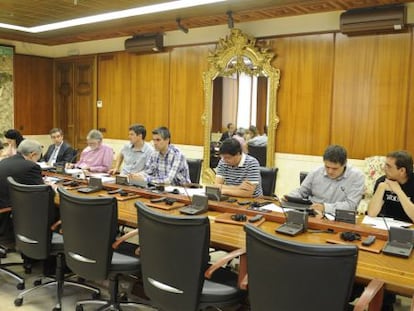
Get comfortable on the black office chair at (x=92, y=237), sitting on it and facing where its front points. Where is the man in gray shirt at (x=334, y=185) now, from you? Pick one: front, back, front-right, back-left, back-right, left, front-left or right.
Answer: front-right

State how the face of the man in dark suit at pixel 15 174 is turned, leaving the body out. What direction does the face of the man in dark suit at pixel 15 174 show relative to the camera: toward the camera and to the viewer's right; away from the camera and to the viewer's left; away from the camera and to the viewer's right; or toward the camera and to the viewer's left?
away from the camera and to the viewer's right

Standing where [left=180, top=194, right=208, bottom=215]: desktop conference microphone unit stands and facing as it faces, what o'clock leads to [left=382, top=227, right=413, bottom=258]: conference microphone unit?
[left=382, top=227, right=413, bottom=258]: conference microphone unit is roughly at 9 o'clock from [left=180, top=194, right=208, bottom=215]: desktop conference microphone unit.

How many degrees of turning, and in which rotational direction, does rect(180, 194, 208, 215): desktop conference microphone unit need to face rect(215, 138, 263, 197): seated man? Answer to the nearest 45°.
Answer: approximately 180°

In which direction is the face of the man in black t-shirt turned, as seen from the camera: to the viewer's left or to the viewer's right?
to the viewer's left

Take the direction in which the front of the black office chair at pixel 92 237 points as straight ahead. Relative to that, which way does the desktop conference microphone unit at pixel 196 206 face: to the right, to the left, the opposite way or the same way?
the opposite way

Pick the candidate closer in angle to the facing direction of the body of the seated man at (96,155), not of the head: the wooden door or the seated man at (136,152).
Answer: the seated man

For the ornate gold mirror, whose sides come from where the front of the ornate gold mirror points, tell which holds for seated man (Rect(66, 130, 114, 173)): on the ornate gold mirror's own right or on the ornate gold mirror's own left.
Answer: on the ornate gold mirror's own right

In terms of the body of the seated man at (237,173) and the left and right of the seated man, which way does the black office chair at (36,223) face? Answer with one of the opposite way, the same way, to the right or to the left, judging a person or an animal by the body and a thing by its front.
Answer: the opposite way

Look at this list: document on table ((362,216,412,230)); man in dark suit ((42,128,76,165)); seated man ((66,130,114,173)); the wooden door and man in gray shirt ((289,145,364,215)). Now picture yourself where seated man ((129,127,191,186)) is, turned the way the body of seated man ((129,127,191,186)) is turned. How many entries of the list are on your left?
2

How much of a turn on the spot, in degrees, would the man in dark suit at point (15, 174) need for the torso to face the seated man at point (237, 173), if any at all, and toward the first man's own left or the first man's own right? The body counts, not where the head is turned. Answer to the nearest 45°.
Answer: approximately 45° to the first man's own right
